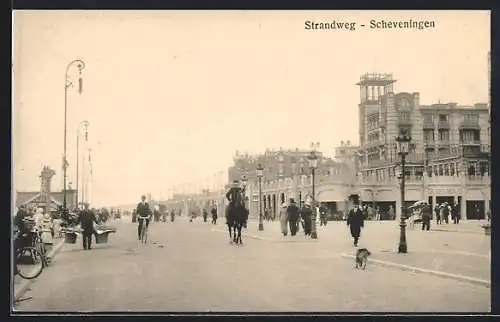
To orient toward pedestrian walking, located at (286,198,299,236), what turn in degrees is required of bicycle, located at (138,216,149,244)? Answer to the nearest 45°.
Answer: approximately 90° to its left

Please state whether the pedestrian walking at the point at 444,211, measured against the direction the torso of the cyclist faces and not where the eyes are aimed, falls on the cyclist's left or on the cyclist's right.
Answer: on the cyclist's left

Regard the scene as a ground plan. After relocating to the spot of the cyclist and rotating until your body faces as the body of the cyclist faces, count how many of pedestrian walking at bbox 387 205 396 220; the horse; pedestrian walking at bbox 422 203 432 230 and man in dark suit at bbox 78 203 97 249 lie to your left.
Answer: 3

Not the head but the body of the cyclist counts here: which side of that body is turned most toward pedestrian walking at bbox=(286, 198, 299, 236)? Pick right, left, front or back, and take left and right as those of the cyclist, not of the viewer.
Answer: left
